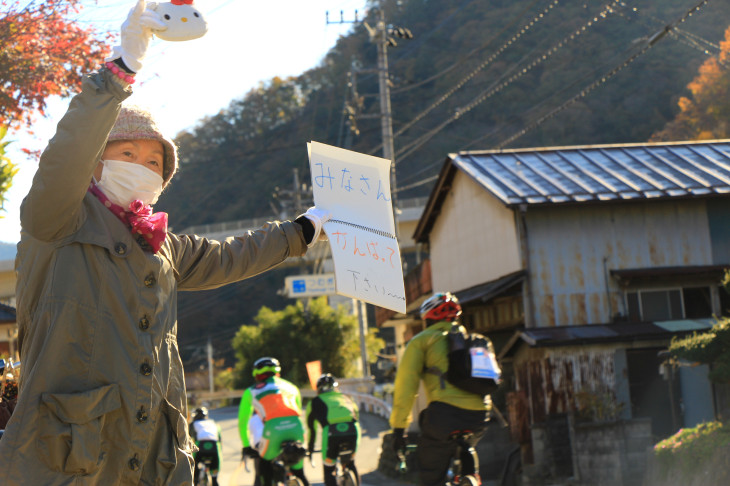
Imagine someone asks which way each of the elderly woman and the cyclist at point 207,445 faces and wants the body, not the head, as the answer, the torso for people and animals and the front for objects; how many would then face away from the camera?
1

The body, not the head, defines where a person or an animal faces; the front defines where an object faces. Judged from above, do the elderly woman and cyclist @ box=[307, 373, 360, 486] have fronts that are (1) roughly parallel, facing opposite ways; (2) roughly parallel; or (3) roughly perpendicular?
roughly parallel, facing opposite ways

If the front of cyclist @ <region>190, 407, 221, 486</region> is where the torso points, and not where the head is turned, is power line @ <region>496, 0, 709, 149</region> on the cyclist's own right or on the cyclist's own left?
on the cyclist's own right

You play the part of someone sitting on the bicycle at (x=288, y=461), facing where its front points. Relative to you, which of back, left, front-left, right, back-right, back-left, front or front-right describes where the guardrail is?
front-right

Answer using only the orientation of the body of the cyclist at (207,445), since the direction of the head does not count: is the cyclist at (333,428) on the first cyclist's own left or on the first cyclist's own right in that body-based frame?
on the first cyclist's own right

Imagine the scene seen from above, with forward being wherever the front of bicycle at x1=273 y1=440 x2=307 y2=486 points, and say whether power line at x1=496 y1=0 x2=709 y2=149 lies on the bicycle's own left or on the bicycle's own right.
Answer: on the bicycle's own right

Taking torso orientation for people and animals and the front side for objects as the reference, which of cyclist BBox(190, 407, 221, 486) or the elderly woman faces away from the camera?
the cyclist

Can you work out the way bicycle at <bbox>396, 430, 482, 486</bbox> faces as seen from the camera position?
facing away from the viewer and to the left of the viewer

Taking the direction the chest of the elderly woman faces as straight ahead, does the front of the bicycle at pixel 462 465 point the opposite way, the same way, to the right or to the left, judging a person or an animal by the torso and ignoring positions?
the opposite way

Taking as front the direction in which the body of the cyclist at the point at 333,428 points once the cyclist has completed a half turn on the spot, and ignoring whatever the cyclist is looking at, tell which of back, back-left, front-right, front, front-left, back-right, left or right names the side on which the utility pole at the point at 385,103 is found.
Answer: back-left

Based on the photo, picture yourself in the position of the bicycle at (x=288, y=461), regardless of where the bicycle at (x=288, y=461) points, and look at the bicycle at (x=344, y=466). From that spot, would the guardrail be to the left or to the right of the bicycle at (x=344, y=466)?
left

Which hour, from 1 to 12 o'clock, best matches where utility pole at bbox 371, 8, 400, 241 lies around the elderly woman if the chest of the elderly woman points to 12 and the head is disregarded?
The utility pole is roughly at 8 o'clock from the elderly woman.

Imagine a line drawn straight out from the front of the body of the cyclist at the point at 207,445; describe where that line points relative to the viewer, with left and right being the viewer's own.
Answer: facing away from the viewer

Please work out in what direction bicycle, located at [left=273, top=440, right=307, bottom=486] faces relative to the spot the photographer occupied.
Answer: facing away from the viewer and to the left of the viewer

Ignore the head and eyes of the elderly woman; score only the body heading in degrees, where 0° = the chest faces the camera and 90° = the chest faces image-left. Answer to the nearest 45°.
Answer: approximately 315°

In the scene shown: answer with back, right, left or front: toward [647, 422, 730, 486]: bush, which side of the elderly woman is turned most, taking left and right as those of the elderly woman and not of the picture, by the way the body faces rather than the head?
left
